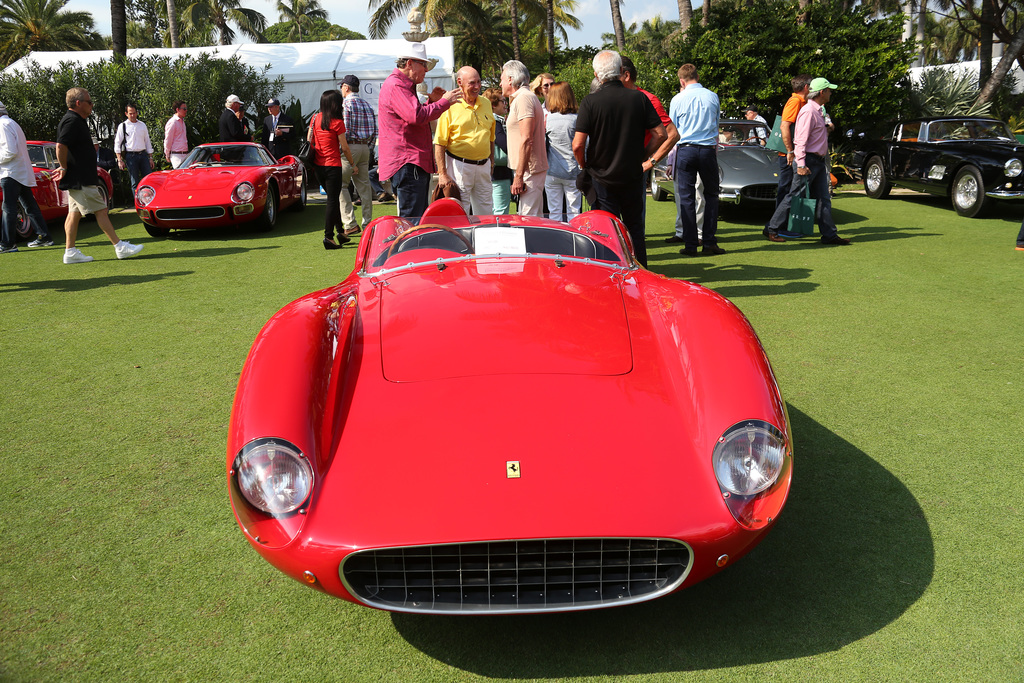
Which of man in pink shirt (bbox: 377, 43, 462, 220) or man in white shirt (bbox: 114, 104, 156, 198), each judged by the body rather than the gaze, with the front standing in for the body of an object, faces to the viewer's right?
the man in pink shirt

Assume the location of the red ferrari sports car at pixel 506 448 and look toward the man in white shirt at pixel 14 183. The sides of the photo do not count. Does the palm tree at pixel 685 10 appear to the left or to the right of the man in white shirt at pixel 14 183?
right

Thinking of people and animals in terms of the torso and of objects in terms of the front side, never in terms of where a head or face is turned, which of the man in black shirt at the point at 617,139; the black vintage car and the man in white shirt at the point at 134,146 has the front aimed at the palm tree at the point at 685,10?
the man in black shirt

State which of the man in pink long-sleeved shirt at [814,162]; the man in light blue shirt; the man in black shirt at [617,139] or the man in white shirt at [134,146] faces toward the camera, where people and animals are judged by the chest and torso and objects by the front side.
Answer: the man in white shirt

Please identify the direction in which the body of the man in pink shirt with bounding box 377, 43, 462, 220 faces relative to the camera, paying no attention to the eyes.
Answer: to the viewer's right

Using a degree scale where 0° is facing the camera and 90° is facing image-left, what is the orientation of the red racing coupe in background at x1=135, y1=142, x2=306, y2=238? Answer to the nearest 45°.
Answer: approximately 45°

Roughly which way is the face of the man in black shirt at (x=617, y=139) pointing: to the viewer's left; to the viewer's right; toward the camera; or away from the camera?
away from the camera

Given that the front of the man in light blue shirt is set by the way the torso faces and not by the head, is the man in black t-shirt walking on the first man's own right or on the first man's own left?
on the first man's own left

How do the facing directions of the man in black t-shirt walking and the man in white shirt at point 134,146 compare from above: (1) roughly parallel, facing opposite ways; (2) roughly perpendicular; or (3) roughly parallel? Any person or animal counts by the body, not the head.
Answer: roughly perpendicular
